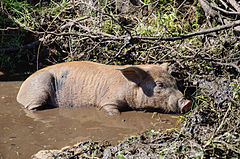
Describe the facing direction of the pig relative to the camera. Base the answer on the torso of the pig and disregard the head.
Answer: to the viewer's right
